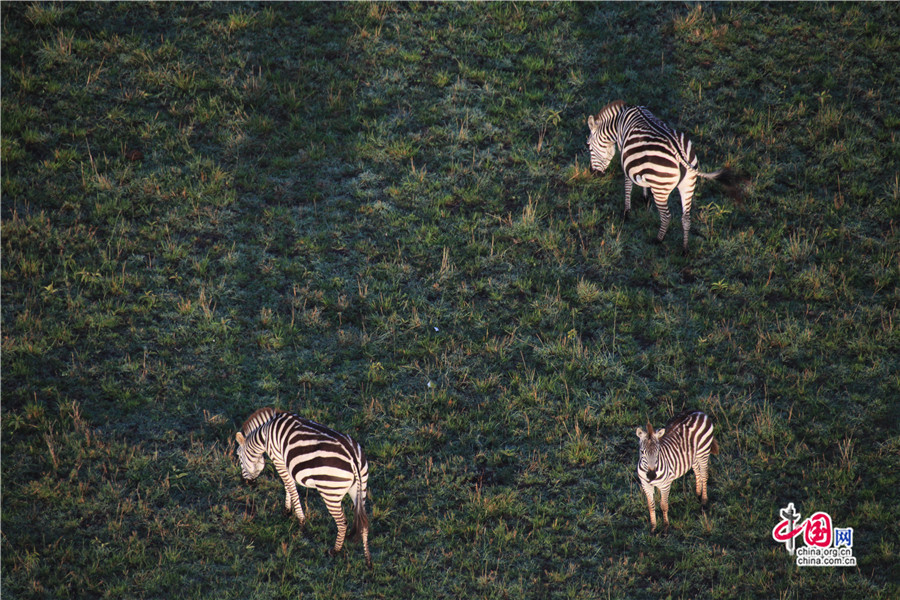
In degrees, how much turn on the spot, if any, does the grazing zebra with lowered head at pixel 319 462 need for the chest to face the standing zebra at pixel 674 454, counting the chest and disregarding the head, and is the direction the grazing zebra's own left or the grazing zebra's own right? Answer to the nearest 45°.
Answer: approximately 135° to the grazing zebra's own right

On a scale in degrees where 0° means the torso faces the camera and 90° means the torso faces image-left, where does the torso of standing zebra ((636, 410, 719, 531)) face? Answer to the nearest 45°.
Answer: approximately 45°

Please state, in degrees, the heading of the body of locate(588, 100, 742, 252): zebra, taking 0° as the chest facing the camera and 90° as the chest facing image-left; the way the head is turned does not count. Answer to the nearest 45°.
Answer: approximately 135°

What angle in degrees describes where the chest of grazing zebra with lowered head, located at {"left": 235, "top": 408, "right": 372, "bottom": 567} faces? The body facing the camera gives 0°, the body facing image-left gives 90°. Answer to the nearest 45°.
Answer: approximately 135°

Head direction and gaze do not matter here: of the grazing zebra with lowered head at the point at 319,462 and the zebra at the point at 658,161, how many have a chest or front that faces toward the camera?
0

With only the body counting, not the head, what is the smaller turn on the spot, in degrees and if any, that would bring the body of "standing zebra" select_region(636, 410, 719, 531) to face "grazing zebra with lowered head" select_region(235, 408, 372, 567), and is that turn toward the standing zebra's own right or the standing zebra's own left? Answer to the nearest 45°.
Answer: approximately 45° to the standing zebra's own right
